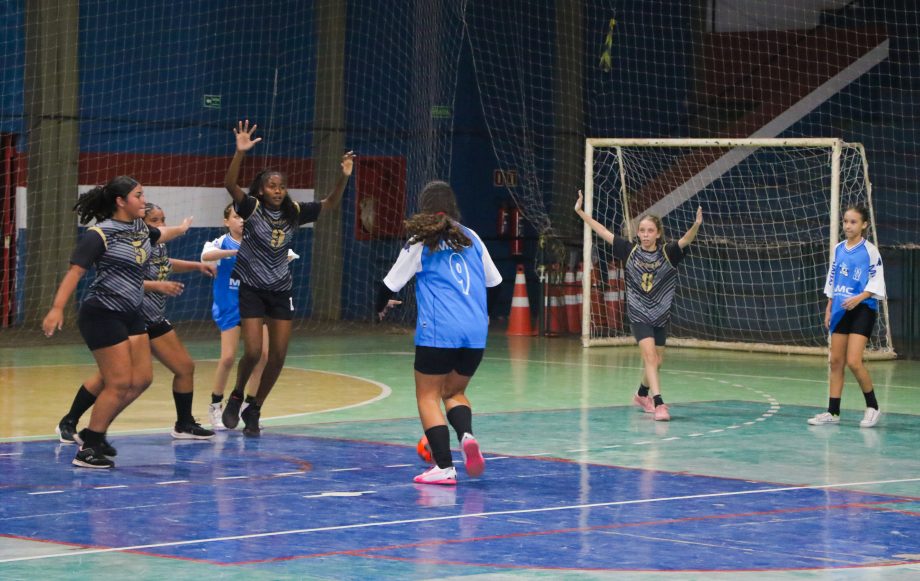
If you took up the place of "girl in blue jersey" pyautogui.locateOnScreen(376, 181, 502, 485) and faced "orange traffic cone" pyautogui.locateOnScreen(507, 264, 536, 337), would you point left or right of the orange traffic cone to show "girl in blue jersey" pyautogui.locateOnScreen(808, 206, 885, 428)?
right

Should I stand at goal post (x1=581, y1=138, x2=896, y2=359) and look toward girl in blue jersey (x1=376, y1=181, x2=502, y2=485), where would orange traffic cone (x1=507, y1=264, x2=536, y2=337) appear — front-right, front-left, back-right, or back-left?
front-right

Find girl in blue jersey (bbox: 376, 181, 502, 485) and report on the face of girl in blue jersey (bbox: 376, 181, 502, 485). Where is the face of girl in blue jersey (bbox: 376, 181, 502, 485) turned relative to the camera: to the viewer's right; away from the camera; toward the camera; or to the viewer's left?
away from the camera

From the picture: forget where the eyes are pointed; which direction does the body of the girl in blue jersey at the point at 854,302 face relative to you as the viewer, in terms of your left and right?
facing the viewer and to the left of the viewer

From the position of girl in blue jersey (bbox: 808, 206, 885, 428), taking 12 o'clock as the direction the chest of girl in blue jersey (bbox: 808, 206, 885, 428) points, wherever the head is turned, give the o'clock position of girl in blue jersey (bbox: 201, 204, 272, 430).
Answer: girl in blue jersey (bbox: 201, 204, 272, 430) is roughly at 1 o'clock from girl in blue jersey (bbox: 808, 206, 885, 428).

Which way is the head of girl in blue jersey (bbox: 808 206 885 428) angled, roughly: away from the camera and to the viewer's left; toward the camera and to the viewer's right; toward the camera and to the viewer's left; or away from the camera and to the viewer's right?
toward the camera and to the viewer's left

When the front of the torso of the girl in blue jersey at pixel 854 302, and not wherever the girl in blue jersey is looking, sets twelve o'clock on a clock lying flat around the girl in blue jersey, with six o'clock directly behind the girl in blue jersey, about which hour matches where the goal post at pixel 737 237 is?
The goal post is roughly at 4 o'clock from the girl in blue jersey.

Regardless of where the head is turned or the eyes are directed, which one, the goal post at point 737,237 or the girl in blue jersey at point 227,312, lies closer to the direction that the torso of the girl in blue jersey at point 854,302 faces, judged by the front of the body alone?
the girl in blue jersey

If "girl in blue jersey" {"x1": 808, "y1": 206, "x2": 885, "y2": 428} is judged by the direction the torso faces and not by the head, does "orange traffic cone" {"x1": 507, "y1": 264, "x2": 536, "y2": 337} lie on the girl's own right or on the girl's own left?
on the girl's own right

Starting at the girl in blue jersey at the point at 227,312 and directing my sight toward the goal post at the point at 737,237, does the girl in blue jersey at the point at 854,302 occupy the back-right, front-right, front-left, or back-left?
front-right

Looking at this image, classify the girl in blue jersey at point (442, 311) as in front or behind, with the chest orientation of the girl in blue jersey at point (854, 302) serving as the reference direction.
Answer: in front
